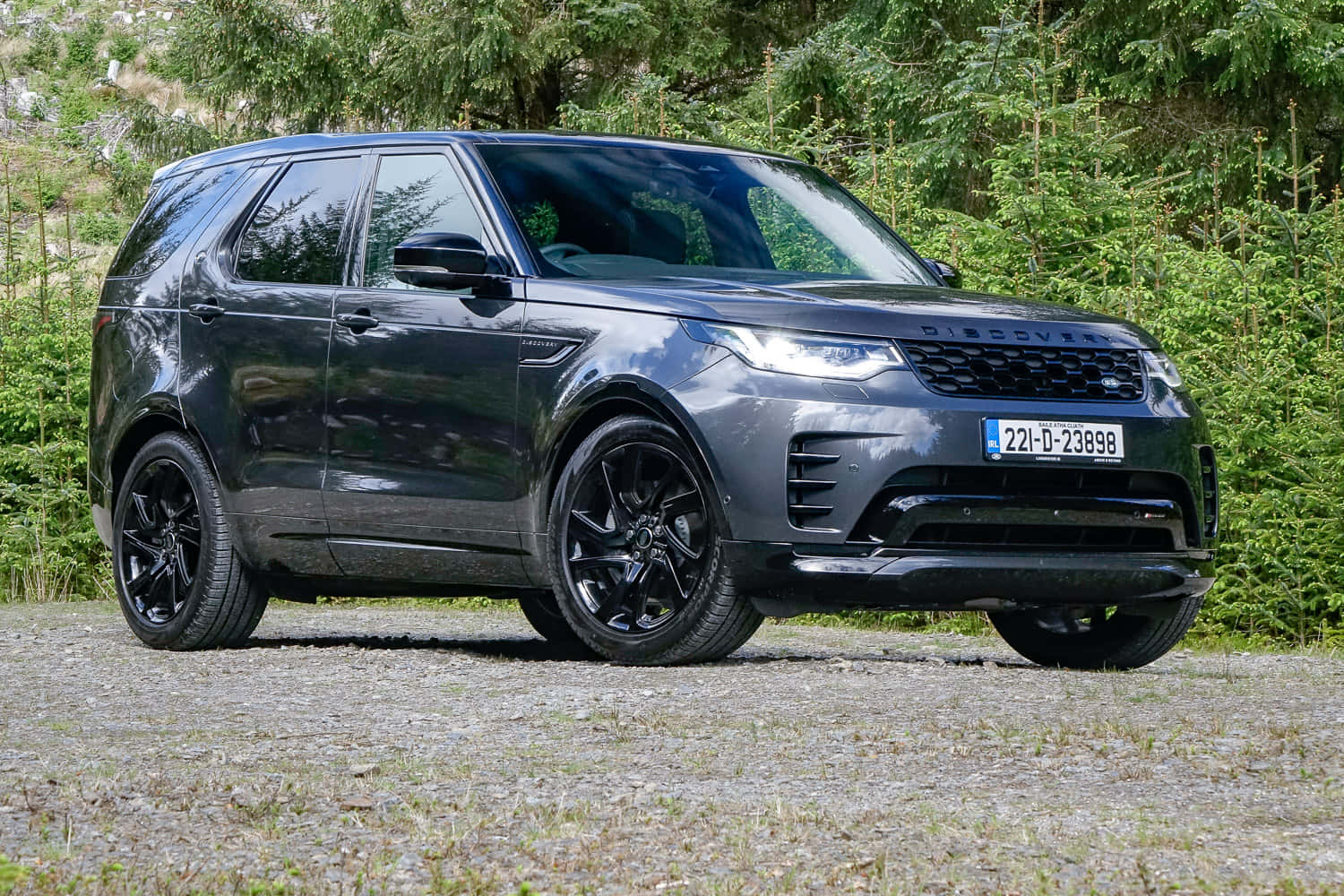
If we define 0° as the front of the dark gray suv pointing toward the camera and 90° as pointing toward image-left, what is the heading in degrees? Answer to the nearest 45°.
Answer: approximately 315°
